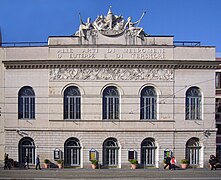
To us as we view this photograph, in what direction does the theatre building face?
facing the viewer
